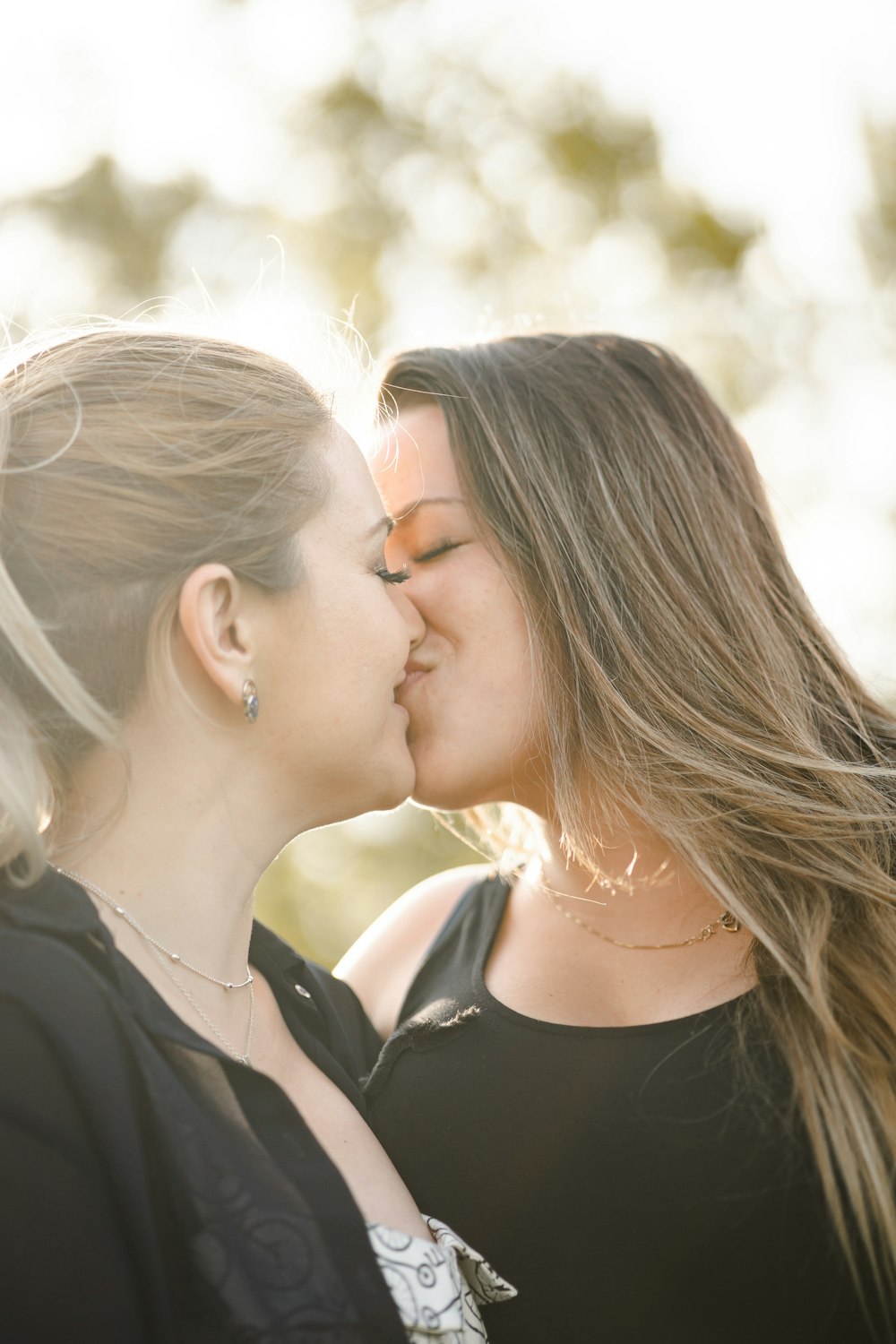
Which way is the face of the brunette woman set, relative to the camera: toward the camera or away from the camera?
toward the camera

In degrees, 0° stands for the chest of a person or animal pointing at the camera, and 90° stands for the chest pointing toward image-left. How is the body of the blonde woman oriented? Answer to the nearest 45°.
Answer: approximately 270°

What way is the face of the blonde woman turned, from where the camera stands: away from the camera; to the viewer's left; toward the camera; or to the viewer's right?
to the viewer's right
